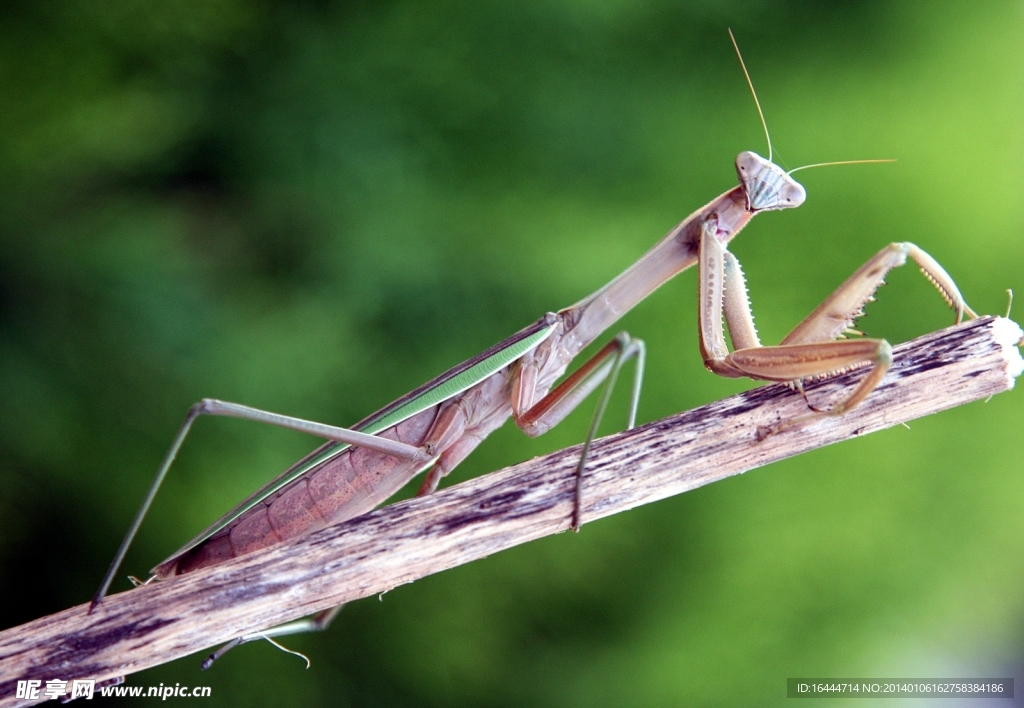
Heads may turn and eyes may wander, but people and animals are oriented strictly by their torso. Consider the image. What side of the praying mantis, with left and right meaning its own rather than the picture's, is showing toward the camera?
right
